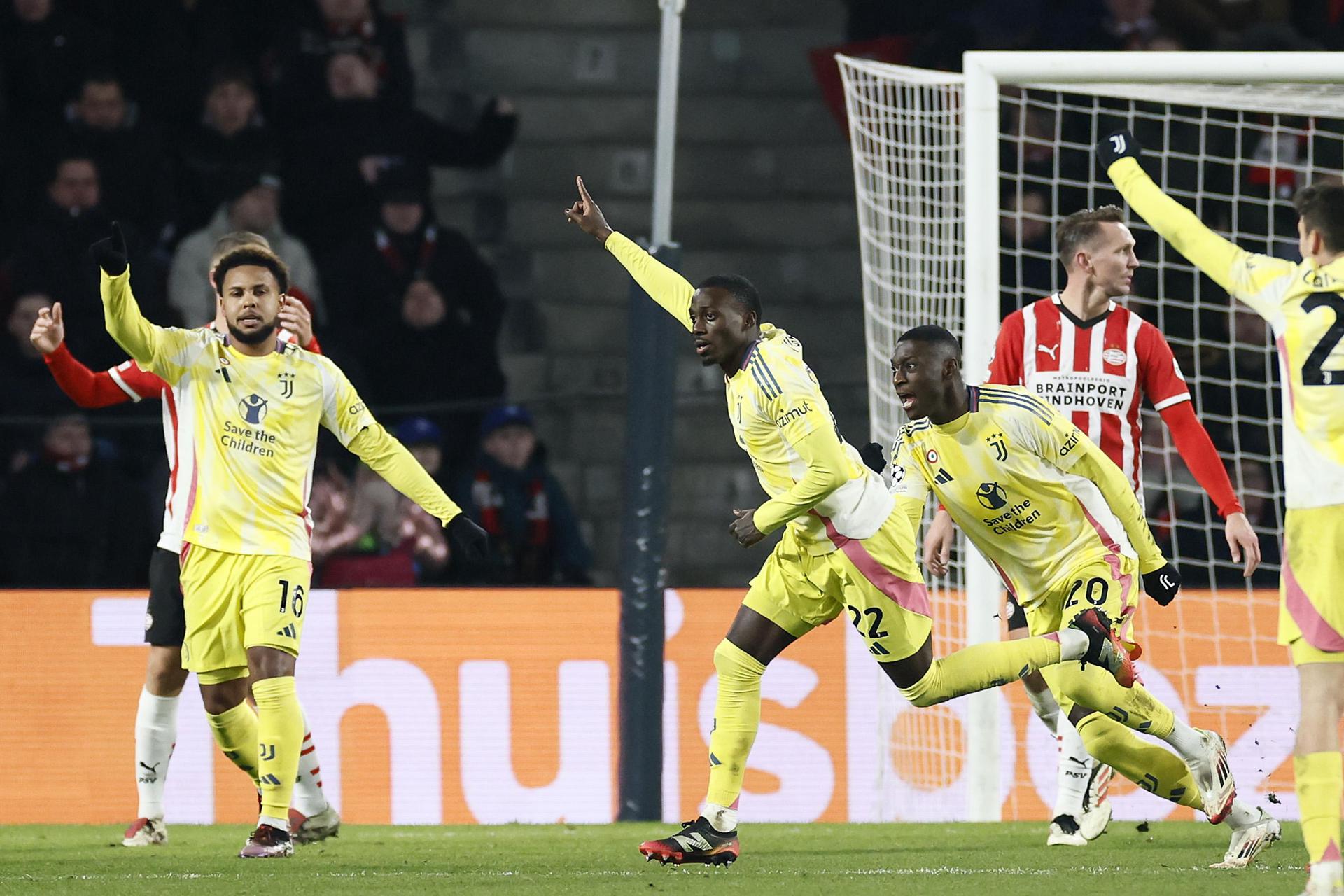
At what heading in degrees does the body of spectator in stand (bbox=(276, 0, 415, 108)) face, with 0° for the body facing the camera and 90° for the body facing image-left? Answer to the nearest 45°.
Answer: approximately 0°

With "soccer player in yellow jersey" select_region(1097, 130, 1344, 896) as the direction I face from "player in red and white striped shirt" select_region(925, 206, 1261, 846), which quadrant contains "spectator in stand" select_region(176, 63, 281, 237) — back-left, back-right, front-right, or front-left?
back-right

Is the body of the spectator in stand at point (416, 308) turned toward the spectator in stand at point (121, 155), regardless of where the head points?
no

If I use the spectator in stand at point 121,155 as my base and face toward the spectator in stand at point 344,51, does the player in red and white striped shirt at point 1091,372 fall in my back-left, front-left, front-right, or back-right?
front-right

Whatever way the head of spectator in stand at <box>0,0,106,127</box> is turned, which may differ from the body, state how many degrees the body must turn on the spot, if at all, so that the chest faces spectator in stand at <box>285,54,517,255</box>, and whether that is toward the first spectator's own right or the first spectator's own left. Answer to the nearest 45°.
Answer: approximately 90° to the first spectator's own left

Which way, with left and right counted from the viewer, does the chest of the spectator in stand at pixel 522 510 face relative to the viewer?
facing the viewer

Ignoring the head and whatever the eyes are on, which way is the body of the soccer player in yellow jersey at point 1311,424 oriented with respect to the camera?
away from the camera

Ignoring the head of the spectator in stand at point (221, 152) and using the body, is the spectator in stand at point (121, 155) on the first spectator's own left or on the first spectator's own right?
on the first spectator's own right

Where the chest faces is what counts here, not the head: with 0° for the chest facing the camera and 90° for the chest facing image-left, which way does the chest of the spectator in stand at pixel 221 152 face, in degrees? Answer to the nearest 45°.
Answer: approximately 0°

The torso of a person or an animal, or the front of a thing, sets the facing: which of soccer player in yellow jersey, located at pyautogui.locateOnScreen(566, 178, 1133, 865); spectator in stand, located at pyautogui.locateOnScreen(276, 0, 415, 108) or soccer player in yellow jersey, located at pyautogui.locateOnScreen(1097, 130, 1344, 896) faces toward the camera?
the spectator in stand

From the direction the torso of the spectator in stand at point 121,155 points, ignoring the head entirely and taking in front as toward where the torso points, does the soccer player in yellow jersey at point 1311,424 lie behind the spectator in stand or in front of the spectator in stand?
in front

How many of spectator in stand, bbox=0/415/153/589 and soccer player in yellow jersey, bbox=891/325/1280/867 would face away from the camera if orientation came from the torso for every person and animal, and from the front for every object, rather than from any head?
0

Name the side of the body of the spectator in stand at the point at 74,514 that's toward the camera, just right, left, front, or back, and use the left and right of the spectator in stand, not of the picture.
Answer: front

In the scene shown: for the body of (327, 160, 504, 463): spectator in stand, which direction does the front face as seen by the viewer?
toward the camera

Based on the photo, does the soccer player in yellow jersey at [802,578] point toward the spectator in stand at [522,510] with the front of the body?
no

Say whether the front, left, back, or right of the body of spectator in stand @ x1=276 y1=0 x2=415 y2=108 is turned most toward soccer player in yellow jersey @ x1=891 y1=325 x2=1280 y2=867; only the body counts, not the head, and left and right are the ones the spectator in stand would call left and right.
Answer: front

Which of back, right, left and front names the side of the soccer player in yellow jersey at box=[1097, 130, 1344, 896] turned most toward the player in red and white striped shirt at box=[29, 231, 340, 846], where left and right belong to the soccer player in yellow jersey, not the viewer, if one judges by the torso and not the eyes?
left
